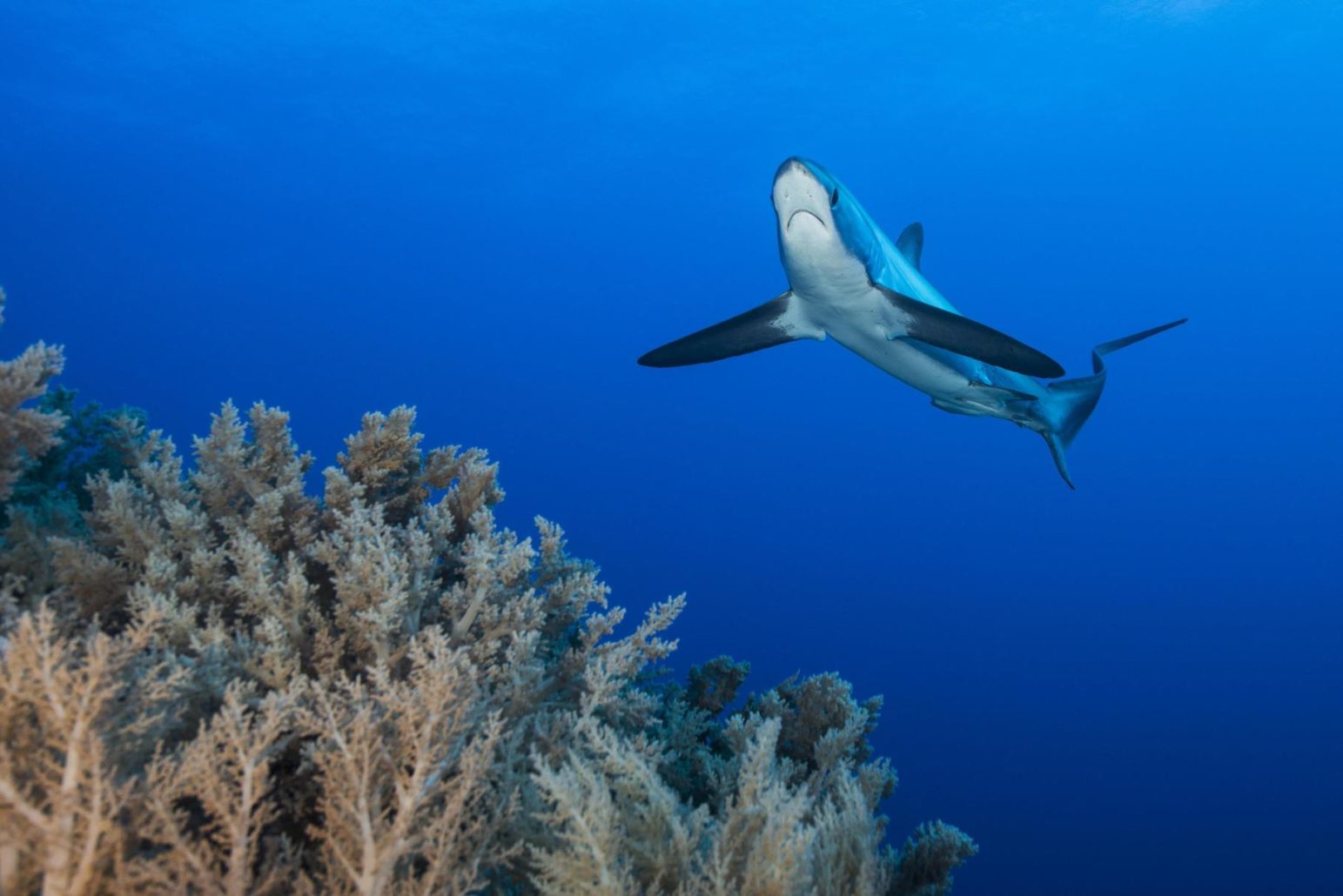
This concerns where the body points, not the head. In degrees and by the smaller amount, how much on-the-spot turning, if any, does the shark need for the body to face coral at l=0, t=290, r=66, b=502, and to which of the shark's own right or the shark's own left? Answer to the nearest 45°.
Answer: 0° — it already faces it
